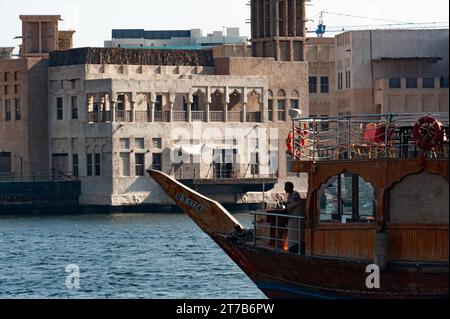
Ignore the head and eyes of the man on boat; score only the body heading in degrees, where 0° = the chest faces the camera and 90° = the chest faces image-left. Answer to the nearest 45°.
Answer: approximately 90°

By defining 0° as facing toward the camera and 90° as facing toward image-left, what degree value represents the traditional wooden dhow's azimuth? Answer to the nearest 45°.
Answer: approximately 90°

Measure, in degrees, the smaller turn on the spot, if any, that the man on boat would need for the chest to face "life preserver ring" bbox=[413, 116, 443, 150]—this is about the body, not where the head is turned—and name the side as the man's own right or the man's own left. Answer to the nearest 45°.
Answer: approximately 135° to the man's own left
